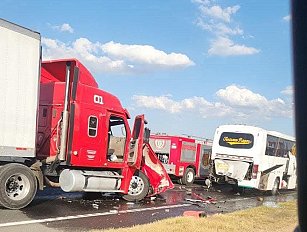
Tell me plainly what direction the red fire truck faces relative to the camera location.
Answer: facing away from the viewer and to the right of the viewer

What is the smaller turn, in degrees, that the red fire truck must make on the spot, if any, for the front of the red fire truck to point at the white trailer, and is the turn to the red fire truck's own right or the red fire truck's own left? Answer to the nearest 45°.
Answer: approximately 135° to the red fire truck's own right

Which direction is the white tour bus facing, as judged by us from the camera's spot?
facing away from the viewer and to the right of the viewer

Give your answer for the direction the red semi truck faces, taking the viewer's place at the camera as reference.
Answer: facing away from the viewer and to the right of the viewer

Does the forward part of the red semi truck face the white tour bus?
yes

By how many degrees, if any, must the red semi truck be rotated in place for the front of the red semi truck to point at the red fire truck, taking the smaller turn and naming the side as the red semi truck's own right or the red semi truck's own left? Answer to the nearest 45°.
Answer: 0° — it already faces it
